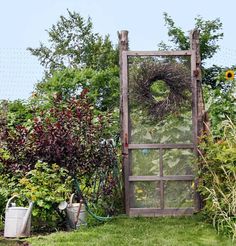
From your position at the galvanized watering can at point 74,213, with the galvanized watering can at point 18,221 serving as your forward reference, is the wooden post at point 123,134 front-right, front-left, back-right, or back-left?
back-right

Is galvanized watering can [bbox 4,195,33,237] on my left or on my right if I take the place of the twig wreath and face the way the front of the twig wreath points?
on my right

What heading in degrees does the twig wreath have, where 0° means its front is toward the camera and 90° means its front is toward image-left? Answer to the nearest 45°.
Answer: approximately 0°

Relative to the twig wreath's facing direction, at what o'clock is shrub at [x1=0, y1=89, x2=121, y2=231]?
The shrub is roughly at 2 o'clock from the twig wreath.

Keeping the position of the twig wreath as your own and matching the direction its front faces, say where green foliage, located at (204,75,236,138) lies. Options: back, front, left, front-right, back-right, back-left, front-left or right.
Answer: back-left
